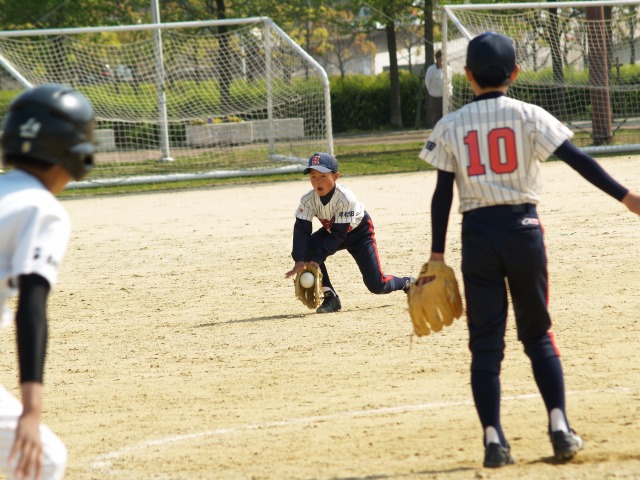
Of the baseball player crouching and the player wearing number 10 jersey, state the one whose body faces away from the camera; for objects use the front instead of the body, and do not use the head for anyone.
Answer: the player wearing number 10 jersey

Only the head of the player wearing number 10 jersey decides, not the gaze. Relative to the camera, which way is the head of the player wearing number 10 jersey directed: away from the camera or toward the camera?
away from the camera

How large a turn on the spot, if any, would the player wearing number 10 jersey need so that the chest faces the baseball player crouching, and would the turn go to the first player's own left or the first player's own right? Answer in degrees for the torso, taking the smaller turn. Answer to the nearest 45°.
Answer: approximately 45° to the first player's own left

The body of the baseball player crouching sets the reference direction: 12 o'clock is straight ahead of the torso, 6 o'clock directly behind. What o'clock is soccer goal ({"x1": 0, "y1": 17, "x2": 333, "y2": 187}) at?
The soccer goal is roughly at 4 o'clock from the baseball player crouching.

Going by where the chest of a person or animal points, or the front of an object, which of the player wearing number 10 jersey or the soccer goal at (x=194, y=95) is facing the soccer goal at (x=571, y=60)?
the player wearing number 10 jersey

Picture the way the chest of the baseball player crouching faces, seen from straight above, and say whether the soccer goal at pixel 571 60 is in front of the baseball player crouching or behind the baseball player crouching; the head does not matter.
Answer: behind

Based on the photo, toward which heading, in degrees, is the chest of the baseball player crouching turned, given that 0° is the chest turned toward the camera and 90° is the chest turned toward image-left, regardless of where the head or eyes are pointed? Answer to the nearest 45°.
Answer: approximately 45°

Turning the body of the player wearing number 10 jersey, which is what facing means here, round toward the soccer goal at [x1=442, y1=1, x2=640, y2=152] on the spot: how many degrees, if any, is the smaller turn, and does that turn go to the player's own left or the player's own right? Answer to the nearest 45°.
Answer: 0° — they already face it

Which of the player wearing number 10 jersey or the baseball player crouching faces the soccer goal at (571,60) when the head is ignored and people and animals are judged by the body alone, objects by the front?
the player wearing number 10 jersey

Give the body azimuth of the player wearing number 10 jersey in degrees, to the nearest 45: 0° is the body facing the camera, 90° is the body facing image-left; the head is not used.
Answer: approximately 180°

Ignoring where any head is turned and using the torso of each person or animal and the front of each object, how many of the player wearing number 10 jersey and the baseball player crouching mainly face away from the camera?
1
